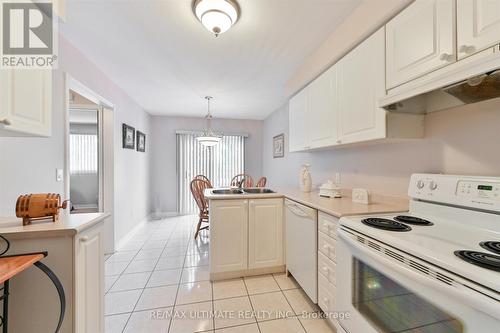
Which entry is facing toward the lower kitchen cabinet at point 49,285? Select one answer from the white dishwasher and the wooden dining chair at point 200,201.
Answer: the white dishwasher

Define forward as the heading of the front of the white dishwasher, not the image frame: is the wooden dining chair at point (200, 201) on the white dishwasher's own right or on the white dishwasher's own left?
on the white dishwasher's own right

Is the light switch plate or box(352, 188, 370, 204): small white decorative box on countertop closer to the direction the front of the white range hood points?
the light switch plate

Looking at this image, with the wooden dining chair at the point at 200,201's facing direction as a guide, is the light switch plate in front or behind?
behind

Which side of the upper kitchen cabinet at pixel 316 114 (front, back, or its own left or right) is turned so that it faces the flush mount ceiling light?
front

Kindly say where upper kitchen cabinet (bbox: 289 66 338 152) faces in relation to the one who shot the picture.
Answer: facing the viewer and to the left of the viewer

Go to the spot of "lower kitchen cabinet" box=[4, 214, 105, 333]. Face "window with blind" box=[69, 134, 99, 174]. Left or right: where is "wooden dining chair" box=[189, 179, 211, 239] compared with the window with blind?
right

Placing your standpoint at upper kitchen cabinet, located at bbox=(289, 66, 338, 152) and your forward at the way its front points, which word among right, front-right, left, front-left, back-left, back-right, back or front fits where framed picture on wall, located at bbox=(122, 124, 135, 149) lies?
front-right

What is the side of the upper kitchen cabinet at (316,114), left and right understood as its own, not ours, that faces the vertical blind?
right

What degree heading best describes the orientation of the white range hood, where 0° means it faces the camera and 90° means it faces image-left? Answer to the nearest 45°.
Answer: approximately 45°

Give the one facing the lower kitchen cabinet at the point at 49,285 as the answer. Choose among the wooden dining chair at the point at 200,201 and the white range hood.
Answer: the white range hood

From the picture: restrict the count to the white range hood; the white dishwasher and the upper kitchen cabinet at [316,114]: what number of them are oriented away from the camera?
0

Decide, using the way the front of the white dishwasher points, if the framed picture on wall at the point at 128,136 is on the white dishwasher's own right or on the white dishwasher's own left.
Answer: on the white dishwasher's own right

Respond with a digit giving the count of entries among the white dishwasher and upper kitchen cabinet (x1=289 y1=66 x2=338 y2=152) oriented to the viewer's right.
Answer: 0

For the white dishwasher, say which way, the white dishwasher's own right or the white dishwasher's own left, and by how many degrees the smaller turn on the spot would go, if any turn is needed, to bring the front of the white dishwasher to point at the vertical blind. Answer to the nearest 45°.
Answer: approximately 90° to the white dishwasher's own right
